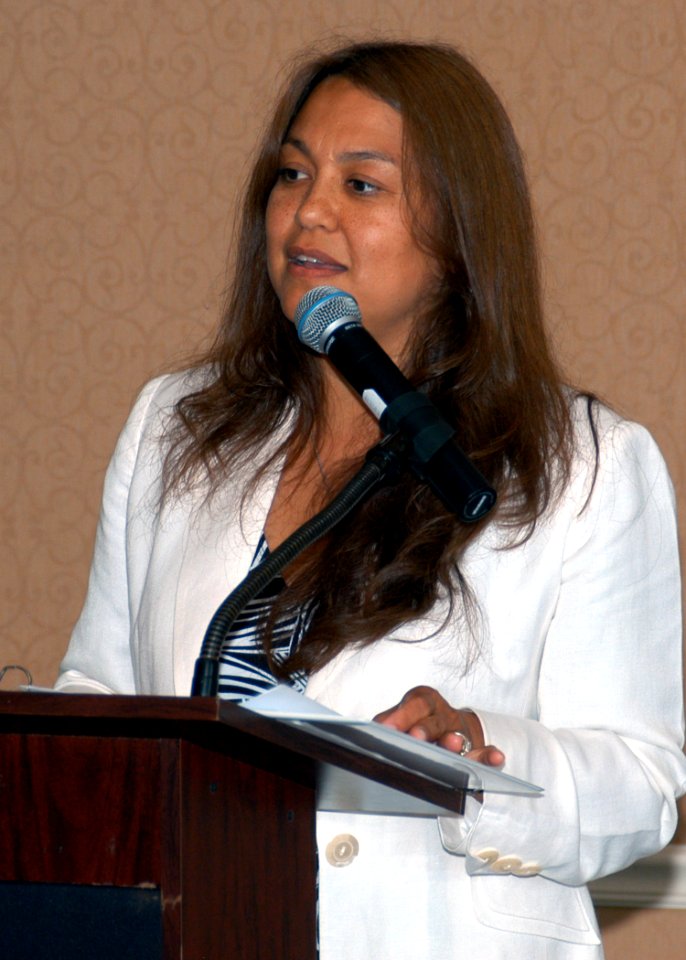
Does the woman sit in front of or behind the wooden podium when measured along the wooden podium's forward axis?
behind

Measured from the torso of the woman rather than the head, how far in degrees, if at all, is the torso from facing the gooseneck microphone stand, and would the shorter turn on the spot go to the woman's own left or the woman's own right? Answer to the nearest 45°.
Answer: approximately 45° to the woman's own left

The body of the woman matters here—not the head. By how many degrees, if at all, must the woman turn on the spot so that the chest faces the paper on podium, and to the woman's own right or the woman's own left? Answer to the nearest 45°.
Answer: approximately 45° to the woman's own left

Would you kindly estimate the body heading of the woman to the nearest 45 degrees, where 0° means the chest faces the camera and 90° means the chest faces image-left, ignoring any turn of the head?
approximately 45°

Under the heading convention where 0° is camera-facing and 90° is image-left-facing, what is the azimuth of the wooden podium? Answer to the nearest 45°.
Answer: approximately 45°

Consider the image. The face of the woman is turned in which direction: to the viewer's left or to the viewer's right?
to the viewer's left
